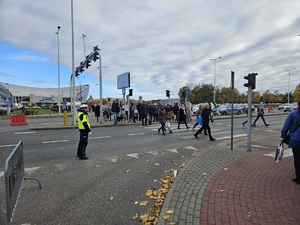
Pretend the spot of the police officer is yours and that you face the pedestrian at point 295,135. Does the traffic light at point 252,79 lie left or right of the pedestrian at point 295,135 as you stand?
left

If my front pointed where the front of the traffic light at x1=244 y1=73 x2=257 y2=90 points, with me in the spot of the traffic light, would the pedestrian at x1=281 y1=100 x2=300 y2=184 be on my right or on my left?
on my left

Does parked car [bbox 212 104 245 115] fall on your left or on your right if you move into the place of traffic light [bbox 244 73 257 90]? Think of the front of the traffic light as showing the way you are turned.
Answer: on your right

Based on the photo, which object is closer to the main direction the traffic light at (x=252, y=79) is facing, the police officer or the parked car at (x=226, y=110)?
the police officer
